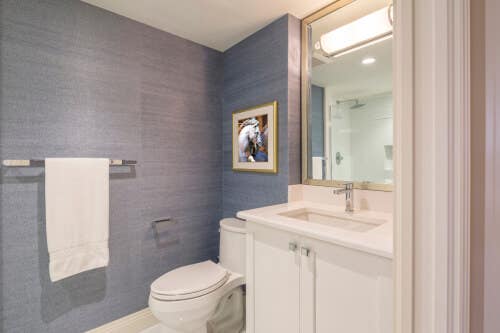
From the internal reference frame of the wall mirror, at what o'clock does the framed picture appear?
The framed picture is roughly at 2 o'clock from the wall mirror.

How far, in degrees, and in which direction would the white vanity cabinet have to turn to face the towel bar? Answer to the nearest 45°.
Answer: approximately 45° to its right

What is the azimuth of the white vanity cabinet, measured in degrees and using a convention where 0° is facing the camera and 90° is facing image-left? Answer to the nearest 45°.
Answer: approximately 45°

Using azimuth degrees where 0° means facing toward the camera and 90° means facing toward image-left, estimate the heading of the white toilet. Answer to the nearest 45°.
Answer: approximately 45°
